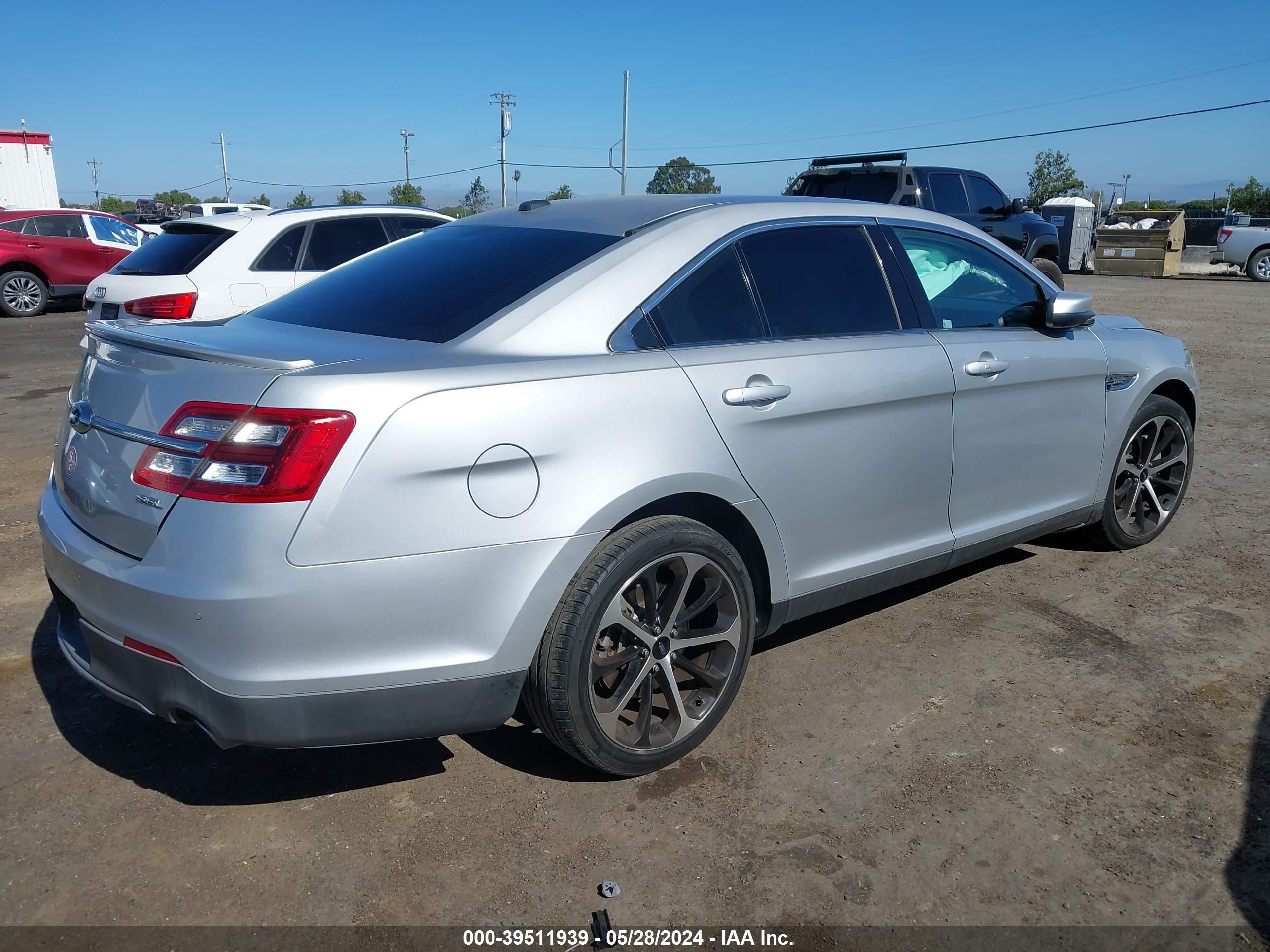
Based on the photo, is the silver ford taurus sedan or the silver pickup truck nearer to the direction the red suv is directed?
the silver pickup truck

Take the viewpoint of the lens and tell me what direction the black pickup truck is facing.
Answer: facing away from the viewer and to the right of the viewer

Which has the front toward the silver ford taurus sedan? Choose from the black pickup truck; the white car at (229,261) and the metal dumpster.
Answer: the metal dumpster

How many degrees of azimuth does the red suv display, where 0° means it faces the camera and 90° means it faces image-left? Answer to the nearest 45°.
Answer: approximately 270°

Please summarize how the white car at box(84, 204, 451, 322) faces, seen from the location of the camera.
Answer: facing away from the viewer and to the right of the viewer

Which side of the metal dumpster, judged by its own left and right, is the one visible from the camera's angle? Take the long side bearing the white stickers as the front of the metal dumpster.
front

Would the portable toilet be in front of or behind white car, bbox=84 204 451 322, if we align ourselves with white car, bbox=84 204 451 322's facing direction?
in front

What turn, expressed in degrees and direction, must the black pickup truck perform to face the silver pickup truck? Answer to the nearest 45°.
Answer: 0° — it already faces it

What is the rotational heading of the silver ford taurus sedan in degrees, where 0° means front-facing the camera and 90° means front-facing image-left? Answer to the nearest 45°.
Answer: approximately 225°
